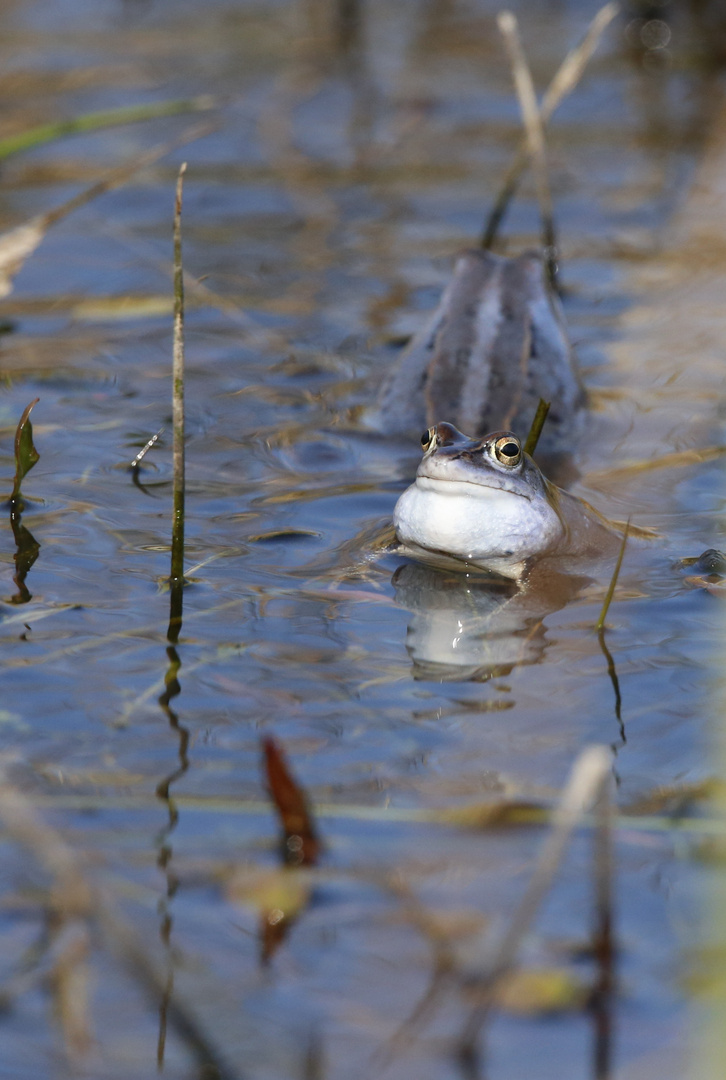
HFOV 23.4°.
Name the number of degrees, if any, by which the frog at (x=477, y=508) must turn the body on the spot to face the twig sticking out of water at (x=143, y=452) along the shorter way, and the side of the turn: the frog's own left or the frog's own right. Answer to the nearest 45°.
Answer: approximately 90° to the frog's own right

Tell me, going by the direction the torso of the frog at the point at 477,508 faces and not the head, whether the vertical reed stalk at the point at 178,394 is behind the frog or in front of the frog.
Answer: in front

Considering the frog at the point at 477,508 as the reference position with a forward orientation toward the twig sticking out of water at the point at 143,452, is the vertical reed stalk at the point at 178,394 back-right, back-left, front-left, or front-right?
front-left

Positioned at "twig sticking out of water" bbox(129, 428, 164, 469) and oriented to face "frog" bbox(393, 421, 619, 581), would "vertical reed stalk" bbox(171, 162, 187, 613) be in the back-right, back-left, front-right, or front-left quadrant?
front-right

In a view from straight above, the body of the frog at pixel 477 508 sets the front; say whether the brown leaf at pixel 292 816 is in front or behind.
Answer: in front

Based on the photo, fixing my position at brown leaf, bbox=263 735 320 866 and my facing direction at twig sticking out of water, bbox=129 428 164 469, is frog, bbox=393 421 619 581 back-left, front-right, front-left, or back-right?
front-right

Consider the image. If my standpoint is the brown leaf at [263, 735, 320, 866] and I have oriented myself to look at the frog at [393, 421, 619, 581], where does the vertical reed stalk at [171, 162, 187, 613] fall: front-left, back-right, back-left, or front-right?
front-left

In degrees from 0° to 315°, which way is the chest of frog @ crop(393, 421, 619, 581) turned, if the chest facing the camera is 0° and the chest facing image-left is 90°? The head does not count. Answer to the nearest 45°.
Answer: approximately 45°

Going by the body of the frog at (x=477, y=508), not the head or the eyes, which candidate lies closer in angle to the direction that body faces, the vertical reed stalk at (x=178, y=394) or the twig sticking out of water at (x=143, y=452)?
the vertical reed stalk
